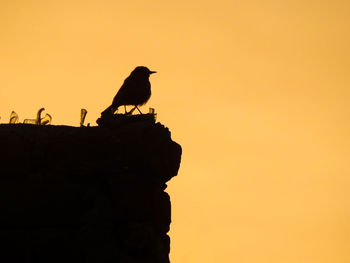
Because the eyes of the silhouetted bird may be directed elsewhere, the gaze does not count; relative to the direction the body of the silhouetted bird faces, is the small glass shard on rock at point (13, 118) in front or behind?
behind

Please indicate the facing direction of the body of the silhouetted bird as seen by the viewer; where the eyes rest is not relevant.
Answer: to the viewer's right
